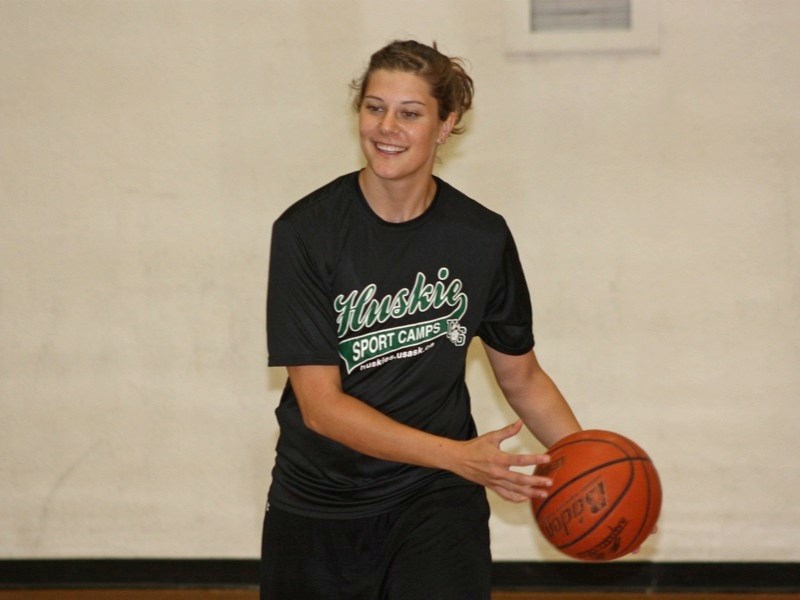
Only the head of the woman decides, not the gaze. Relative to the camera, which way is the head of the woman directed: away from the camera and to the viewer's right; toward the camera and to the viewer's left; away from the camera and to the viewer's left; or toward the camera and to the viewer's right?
toward the camera and to the viewer's left

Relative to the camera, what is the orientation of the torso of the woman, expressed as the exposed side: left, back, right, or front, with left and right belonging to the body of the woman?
front
